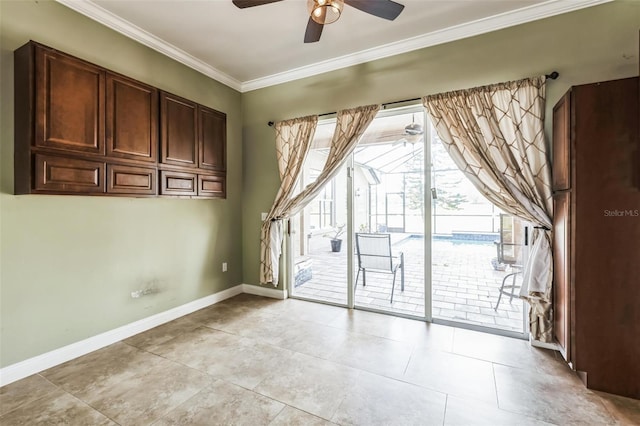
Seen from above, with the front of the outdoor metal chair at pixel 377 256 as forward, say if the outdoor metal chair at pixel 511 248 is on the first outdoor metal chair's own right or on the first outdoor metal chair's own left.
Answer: on the first outdoor metal chair's own right

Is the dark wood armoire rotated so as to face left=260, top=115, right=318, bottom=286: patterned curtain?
yes

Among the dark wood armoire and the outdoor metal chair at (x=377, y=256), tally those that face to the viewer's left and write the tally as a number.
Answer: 1

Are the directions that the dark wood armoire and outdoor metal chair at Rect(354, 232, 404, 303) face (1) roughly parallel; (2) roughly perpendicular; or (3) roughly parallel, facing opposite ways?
roughly perpendicular

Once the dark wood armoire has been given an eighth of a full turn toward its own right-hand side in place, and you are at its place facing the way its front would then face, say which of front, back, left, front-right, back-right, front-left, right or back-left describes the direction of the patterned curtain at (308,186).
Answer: front-left

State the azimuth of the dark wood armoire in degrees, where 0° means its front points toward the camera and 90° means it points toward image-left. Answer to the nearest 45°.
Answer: approximately 90°

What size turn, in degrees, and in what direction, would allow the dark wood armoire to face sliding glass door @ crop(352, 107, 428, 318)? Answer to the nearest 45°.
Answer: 0° — it already faces it

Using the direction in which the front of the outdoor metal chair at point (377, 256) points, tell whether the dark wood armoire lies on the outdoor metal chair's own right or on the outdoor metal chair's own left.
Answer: on the outdoor metal chair's own right

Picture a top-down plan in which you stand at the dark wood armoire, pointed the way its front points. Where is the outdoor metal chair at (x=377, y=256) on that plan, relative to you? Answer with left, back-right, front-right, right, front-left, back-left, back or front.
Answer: front

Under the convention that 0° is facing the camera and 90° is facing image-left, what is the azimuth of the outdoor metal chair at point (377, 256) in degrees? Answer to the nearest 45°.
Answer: approximately 225°
